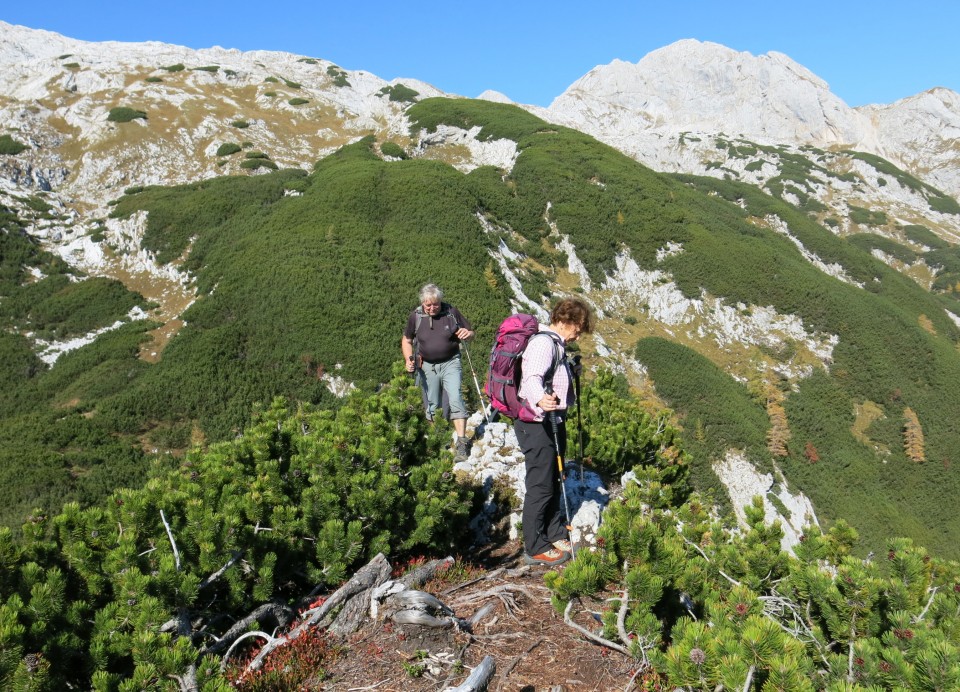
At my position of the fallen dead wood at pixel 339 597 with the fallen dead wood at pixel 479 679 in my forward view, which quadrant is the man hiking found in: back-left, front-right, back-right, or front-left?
back-left

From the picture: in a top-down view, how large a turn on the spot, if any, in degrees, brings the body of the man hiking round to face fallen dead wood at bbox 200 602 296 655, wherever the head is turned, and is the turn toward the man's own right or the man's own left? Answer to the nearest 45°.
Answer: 0° — they already face it

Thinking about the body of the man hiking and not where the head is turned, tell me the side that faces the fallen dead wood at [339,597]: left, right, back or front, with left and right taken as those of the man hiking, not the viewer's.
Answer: front

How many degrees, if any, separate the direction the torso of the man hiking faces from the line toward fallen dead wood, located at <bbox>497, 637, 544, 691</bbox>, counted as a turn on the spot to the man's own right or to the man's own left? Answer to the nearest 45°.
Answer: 0° — they already face it

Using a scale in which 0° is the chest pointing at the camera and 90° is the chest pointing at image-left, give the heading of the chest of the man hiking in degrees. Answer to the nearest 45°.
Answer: approximately 0°

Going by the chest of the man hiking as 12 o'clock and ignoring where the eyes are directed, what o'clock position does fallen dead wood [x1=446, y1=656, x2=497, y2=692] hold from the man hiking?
The fallen dead wood is roughly at 12 o'clock from the man hiking.
